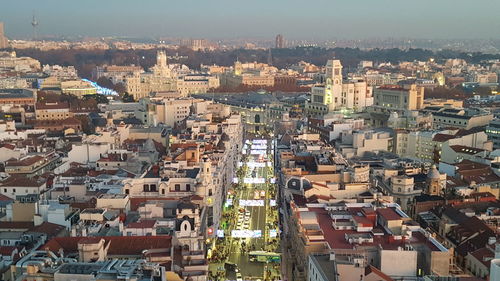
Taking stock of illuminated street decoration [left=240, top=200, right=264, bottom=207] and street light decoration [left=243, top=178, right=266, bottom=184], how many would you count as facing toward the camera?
2

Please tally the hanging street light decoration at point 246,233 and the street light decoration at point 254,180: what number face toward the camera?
2
